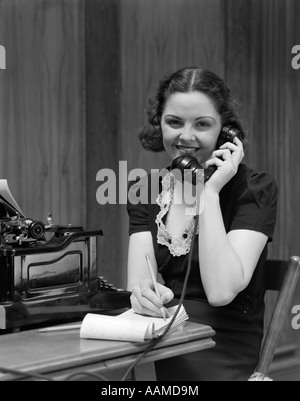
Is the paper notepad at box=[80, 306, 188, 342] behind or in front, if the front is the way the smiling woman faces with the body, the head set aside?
in front

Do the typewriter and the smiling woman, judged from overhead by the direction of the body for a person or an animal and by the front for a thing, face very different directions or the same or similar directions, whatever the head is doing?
very different directions

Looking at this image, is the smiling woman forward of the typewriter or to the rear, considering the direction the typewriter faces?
forward

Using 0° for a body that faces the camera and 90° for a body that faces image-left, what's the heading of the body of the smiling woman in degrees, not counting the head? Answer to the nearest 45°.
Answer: approximately 45°

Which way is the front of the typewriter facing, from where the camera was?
facing away from the viewer and to the right of the viewer
